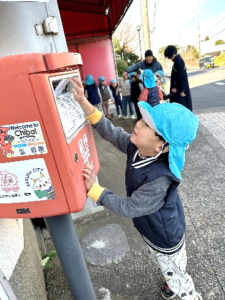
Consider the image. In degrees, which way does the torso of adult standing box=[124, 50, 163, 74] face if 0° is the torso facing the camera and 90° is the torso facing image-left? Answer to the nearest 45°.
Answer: approximately 0°

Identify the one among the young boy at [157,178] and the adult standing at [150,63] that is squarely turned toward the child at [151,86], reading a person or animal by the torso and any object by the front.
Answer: the adult standing

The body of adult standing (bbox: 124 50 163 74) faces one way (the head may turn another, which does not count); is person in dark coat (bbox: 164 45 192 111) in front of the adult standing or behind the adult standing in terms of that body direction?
in front

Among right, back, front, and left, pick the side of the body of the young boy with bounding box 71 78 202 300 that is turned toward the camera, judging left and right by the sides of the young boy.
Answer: left

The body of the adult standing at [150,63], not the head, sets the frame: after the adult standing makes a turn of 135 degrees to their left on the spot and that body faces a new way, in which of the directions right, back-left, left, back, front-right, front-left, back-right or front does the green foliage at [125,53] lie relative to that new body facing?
front-left

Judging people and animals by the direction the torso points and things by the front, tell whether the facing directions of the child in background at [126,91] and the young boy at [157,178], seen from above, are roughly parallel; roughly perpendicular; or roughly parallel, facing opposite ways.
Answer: roughly perpendicular

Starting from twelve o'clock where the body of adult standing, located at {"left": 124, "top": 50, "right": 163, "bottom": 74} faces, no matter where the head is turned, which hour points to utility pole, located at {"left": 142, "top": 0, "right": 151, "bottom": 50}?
The utility pole is roughly at 6 o'clock from the adult standing.

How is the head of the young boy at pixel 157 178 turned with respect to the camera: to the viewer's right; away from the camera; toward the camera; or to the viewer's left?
to the viewer's left

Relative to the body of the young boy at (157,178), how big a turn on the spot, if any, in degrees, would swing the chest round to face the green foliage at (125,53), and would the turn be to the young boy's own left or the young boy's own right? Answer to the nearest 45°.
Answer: approximately 90° to the young boy's own right

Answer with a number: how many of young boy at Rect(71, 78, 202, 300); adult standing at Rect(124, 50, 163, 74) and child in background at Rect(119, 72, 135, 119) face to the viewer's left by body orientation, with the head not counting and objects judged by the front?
1
